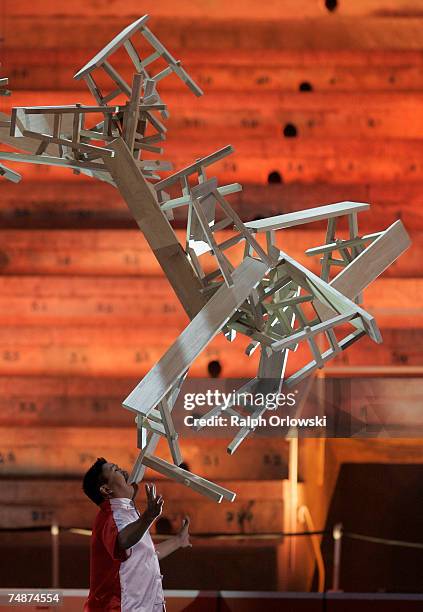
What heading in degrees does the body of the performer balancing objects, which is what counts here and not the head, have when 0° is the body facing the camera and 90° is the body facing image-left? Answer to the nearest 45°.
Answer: approximately 270°
